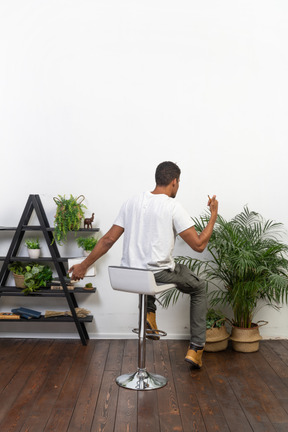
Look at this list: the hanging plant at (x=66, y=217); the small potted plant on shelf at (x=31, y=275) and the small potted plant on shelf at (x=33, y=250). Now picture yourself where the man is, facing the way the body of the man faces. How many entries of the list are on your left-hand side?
3

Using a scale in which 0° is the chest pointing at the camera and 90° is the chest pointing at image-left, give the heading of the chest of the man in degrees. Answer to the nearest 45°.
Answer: approximately 225°

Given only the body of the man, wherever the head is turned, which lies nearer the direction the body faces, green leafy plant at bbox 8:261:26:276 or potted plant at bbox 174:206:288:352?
the potted plant

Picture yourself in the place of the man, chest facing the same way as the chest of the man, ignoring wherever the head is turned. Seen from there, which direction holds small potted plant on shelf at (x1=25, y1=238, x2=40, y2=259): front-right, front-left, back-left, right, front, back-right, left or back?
left

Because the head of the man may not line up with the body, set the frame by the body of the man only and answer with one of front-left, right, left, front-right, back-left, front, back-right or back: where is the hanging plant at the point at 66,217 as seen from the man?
left

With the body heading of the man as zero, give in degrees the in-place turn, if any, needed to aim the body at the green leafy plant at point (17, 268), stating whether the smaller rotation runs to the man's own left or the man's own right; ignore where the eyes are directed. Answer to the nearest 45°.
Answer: approximately 90° to the man's own left

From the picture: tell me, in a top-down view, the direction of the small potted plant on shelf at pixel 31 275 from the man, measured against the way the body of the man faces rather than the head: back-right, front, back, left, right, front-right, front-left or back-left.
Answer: left

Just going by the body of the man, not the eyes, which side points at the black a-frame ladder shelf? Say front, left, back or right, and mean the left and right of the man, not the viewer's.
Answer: left

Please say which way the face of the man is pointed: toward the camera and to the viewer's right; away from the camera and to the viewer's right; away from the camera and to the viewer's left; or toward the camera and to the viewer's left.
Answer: away from the camera and to the viewer's right
